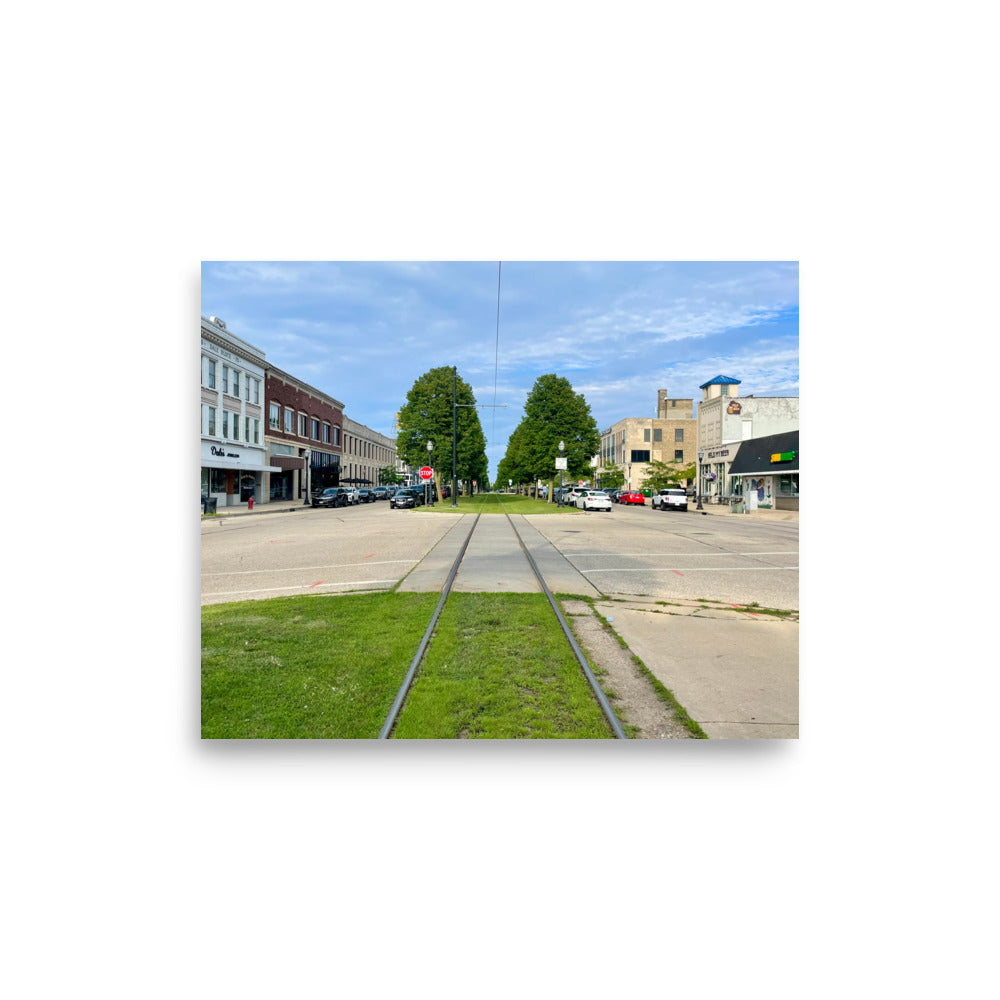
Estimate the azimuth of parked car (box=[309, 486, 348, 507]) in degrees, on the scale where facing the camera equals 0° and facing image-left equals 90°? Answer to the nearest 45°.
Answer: approximately 45°

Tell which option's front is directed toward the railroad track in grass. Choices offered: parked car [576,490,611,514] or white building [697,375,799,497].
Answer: the white building

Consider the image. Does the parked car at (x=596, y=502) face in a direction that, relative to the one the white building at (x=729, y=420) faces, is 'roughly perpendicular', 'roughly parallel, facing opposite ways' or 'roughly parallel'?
roughly perpendicular

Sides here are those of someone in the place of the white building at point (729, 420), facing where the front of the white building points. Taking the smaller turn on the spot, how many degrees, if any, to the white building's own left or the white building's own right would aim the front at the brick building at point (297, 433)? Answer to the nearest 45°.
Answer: approximately 45° to the white building's own right

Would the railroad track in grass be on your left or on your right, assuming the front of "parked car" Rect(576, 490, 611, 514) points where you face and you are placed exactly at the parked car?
on your left
